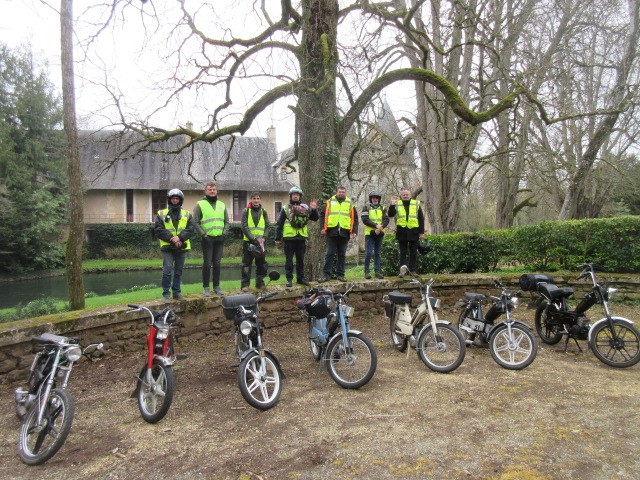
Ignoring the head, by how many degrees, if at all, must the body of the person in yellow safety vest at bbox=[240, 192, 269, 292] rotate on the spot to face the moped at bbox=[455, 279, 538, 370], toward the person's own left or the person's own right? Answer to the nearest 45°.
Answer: approximately 45° to the person's own left

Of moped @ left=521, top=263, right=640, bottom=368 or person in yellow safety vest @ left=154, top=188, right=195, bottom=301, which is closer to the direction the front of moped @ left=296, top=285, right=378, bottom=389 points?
the moped

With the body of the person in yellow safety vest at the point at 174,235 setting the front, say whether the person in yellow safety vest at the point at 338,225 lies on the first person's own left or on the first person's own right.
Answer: on the first person's own left

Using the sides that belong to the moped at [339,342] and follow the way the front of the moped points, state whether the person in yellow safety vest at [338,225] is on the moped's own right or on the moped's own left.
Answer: on the moped's own left

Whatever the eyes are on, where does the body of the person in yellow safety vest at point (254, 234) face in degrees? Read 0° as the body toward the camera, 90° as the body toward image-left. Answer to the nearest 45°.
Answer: approximately 0°

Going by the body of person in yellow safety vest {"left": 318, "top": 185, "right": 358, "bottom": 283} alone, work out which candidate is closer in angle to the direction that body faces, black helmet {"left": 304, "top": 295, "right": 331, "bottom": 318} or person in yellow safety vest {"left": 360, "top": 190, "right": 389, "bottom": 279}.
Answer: the black helmet

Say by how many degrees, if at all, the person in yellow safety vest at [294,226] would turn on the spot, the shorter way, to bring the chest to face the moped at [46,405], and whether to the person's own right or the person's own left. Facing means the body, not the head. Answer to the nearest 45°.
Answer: approximately 45° to the person's own right

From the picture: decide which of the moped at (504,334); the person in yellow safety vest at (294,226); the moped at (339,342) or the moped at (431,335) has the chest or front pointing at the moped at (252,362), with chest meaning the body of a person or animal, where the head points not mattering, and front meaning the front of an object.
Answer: the person in yellow safety vest

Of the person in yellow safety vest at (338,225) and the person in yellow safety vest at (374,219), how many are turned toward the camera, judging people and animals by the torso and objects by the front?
2

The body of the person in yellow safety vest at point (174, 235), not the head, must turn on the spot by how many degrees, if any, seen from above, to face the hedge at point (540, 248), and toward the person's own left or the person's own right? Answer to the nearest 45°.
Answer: approximately 90° to the person's own left
